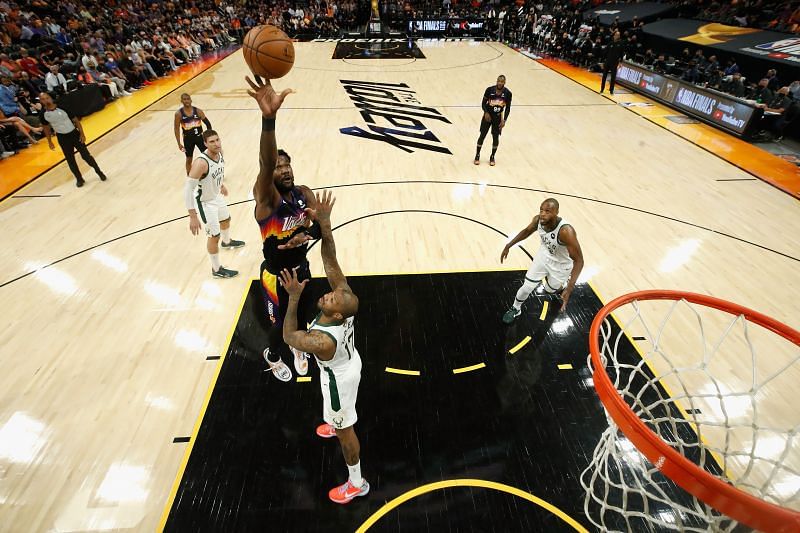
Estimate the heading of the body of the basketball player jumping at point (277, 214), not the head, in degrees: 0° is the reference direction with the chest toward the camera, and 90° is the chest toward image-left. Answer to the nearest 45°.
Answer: approximately 315°

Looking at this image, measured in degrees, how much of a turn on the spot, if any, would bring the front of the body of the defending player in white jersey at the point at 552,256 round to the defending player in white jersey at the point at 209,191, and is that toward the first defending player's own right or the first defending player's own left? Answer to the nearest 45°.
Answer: approximately 45° to the first defending player's own right

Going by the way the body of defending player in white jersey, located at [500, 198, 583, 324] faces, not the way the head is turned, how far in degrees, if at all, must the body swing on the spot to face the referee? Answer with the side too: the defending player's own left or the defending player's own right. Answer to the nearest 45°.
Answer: approximately 45° to the defending player's own right

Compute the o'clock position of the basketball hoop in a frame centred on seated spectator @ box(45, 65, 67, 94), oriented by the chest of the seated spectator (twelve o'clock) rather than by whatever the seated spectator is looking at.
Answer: The basketball hoop is roughly at 1 o'clock from the seated spectator.

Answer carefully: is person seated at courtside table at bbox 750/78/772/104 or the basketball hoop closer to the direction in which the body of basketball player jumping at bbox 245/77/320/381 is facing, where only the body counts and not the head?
the basketball hoop

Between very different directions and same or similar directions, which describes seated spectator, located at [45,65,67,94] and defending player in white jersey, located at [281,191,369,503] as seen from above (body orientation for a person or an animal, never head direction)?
very different directions

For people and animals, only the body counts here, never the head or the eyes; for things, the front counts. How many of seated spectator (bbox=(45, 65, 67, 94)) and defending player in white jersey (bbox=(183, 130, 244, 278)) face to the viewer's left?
0

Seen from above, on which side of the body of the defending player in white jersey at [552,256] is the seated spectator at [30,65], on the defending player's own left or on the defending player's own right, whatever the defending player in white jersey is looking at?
on the defending player's own right
